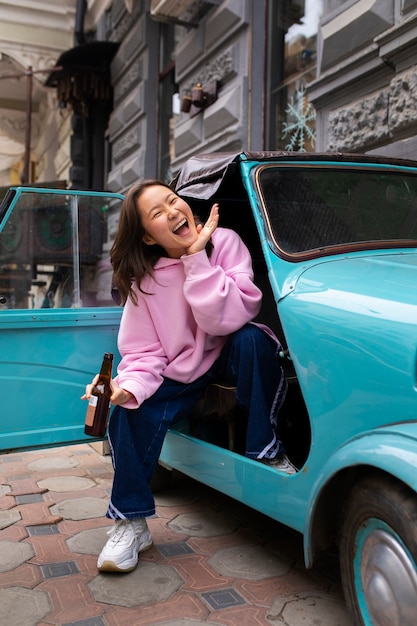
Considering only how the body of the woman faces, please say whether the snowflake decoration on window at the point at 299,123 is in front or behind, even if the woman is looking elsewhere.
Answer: behind

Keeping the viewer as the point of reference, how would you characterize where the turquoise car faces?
facing the viewer and to the right of the viewer

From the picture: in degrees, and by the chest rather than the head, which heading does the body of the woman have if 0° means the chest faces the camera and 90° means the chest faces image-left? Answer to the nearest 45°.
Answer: approximately 0°

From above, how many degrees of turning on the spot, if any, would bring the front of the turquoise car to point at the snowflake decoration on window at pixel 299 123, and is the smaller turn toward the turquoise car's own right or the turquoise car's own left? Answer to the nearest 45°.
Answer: approximately 135° to the turquoise car's own left
